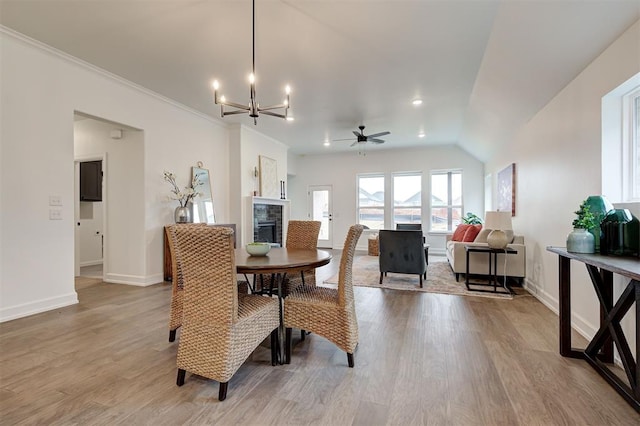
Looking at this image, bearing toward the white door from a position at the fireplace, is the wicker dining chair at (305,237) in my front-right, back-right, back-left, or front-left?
back-right

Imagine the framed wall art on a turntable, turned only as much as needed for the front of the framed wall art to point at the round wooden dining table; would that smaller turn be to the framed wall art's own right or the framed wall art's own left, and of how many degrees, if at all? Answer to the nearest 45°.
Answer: approximately 90° to the framed wall art's own left

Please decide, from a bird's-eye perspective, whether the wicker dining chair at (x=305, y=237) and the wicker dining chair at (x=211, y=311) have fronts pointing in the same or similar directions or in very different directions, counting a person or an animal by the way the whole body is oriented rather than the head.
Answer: very different directions

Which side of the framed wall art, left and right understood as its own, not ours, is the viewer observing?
left

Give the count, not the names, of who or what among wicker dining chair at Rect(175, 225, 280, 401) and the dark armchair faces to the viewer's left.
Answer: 0

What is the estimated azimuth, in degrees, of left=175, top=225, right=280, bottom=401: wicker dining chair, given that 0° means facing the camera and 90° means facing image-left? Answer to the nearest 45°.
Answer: approximately 225°

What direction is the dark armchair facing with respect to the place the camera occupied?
facing away from the viewer

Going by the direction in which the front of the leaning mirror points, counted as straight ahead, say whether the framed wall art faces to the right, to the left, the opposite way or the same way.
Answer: the opposite way

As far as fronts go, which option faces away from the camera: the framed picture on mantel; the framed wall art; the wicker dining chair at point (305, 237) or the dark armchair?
the dark armchair

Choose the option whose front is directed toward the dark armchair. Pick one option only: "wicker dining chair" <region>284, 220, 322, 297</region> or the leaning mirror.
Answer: the leaning mirror
